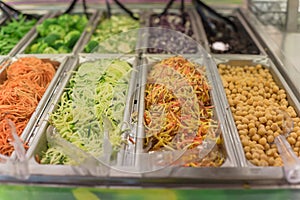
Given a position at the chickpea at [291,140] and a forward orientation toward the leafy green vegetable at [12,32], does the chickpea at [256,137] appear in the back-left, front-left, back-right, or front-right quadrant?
front-left

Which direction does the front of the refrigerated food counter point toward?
toward the camera
